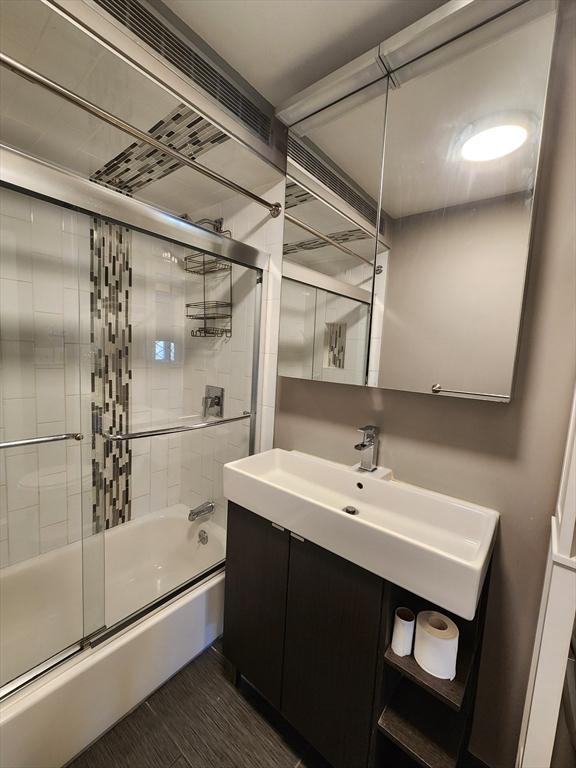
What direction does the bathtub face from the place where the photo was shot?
facing the viewer and to the right of the viewer

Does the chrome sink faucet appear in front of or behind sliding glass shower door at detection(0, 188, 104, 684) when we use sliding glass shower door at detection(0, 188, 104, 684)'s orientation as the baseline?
in front

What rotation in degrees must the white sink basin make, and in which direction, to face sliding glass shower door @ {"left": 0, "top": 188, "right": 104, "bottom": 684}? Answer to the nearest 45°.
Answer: approximately 45° to its right

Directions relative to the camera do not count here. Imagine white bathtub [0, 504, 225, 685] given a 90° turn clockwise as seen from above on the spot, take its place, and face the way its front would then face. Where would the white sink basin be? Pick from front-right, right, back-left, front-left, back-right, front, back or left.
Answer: left

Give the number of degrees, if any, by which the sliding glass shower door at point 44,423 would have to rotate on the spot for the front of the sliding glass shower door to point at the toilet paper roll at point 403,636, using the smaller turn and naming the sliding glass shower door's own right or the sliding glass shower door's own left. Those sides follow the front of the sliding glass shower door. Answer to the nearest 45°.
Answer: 0° — it already faces it

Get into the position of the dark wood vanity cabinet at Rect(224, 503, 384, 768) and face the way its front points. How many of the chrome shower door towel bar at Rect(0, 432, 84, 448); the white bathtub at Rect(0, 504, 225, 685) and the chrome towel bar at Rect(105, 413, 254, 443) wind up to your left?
0

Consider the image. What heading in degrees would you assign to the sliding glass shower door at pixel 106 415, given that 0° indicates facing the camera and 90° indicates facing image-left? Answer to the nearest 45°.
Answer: approximately 315°

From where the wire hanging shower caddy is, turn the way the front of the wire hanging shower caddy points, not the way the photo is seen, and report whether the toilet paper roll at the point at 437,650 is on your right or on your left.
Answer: on your left

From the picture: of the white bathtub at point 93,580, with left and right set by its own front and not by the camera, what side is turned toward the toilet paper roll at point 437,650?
front

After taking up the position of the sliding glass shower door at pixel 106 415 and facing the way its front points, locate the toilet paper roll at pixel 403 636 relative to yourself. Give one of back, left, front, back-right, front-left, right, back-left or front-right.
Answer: front

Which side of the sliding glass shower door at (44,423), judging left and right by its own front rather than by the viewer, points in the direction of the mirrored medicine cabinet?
front

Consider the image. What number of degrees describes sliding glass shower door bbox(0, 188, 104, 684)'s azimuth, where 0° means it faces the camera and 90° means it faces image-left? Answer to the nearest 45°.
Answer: approximately 315°

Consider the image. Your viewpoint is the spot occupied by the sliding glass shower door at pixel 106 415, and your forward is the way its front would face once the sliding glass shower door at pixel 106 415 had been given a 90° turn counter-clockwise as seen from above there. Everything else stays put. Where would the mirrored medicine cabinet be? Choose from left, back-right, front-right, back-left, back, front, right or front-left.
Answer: right

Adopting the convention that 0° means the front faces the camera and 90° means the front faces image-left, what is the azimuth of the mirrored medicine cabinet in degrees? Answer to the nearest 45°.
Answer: approximately 45°
